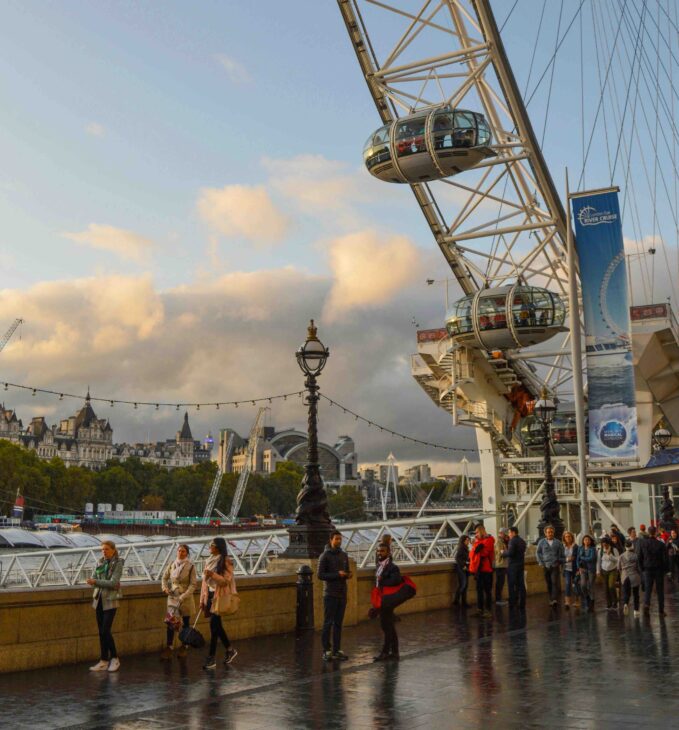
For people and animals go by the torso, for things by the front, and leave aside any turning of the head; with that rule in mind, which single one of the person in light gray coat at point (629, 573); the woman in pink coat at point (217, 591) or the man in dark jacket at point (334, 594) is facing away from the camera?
the person in light gray coat

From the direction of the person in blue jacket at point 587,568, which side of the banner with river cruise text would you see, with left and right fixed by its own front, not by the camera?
front

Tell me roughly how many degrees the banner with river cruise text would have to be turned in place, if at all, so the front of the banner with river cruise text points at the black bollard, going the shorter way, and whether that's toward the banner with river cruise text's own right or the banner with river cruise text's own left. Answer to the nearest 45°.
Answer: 0° — it already faces it

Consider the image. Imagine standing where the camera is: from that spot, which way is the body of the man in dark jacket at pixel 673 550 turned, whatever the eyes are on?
toward the camera

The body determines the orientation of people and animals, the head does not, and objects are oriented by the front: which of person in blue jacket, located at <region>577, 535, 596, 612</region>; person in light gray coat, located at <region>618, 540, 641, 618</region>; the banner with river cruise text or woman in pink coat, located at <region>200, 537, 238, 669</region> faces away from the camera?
the person in light gray coat

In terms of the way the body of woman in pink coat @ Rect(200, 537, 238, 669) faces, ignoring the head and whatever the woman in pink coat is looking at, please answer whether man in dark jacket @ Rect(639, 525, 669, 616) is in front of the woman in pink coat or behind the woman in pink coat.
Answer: behind

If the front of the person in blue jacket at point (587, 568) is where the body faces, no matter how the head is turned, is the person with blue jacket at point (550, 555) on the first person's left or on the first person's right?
on the first person's right

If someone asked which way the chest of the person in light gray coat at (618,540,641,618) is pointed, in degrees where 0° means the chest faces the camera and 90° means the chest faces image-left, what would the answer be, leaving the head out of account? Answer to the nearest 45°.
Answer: approximately 180°

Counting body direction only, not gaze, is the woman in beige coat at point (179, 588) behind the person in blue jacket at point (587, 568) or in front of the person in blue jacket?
in front

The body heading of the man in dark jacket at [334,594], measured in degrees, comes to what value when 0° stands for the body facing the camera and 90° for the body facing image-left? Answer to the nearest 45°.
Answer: approximately 315°

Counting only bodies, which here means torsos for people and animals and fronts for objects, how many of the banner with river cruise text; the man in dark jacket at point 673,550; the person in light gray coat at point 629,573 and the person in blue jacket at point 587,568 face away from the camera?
1

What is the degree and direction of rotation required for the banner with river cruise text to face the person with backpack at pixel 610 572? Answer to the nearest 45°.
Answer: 0° — it already faces them
